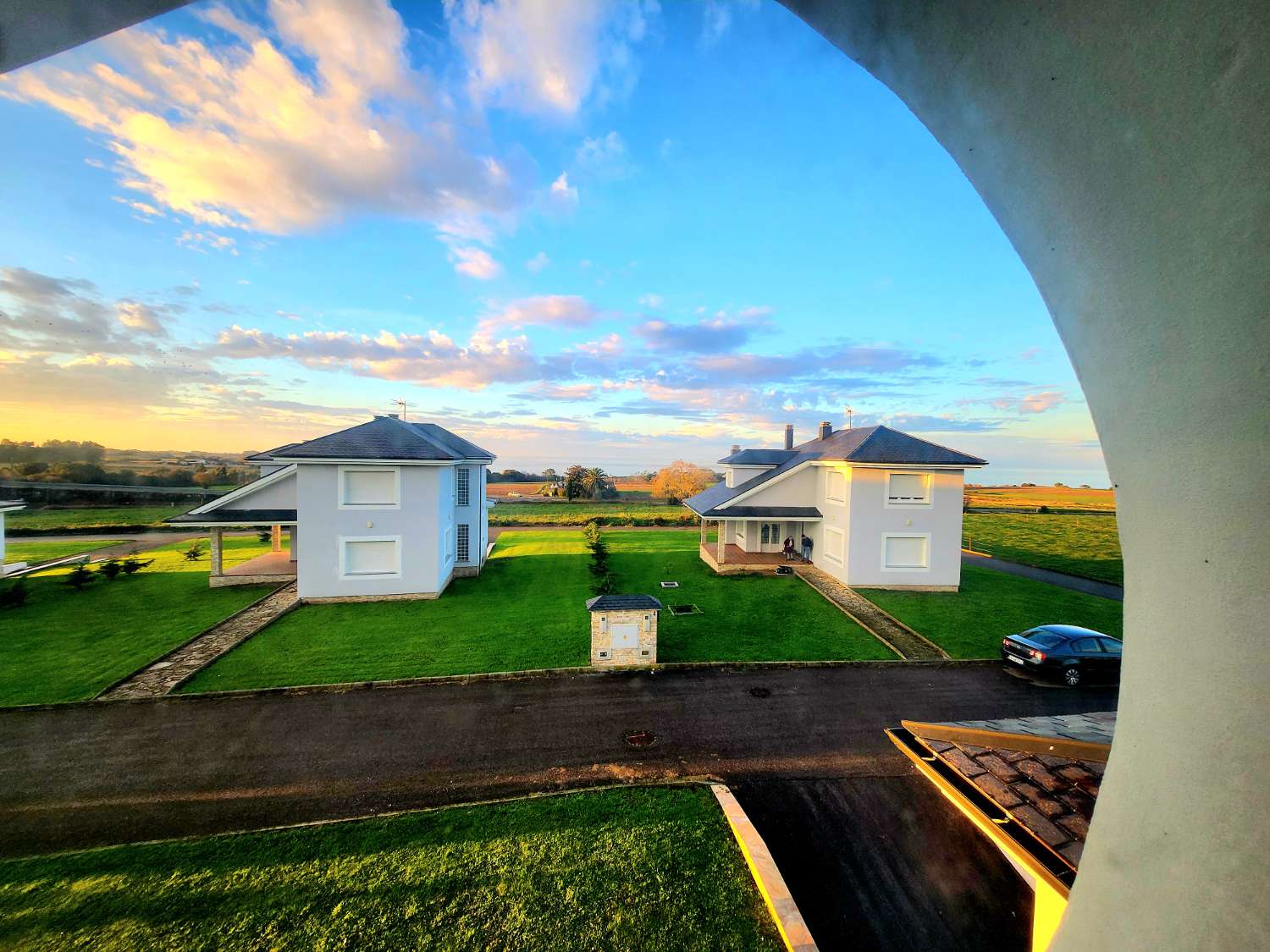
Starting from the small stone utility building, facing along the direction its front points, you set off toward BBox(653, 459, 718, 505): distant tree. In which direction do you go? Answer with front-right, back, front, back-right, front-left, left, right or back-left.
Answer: back

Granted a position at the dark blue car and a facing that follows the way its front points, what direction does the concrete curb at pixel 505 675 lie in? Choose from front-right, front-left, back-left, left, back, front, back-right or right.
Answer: back

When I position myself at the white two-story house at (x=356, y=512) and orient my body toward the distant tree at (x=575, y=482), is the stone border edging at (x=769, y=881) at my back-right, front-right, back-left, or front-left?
back-right

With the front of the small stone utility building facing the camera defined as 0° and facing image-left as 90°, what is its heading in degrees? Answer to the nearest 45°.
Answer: approximately 0°

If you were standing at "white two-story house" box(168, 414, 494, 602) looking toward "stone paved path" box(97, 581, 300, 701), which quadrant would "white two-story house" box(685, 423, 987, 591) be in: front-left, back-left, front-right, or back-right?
back-left

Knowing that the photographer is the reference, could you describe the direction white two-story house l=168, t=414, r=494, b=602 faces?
facing to the left of the viewer

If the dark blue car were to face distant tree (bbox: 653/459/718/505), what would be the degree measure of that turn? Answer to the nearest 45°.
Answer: approximately 90° to its left

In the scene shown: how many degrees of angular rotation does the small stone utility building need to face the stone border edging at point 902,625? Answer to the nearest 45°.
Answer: approximately 90° to its left

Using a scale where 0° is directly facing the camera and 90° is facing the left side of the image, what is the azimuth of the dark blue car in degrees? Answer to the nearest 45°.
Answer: approximately 225°

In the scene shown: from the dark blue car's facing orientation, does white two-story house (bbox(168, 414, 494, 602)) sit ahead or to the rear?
to the rear

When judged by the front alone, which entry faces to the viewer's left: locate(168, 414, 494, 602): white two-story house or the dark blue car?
the white two-story house

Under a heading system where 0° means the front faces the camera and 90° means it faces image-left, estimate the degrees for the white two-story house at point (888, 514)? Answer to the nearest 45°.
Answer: approximately 45°

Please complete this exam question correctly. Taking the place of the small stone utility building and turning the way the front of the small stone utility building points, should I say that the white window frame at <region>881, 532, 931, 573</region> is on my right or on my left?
on my left
